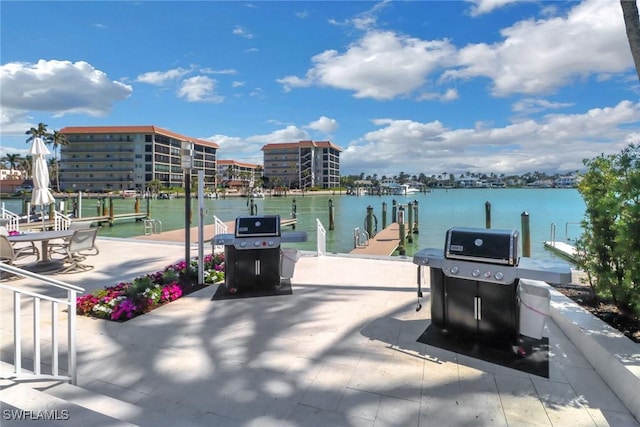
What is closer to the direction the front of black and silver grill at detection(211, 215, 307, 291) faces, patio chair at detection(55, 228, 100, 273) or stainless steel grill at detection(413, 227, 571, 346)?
the stainless steel grill

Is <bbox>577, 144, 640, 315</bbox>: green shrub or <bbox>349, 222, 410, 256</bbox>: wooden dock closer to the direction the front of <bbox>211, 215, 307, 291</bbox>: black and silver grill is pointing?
the green shrub

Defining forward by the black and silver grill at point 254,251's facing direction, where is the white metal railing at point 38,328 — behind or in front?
in front

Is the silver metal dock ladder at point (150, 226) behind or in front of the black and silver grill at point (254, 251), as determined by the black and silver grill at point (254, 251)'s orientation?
behind

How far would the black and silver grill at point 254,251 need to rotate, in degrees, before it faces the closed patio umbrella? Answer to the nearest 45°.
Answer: approximately 135° to its right

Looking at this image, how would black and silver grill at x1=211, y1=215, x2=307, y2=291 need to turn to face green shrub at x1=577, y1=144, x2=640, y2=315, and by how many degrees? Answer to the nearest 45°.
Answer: approximately 45° to its left

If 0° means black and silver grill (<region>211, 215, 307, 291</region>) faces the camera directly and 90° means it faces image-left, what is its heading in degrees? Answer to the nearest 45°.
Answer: approximately 0°
